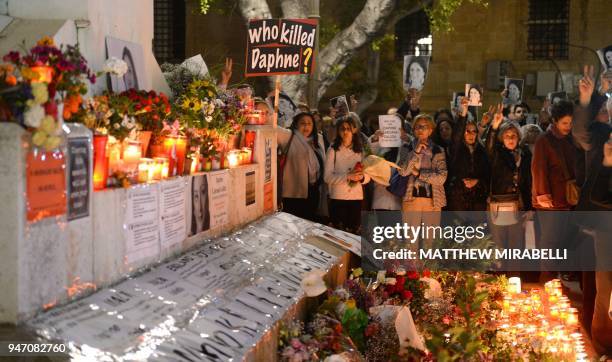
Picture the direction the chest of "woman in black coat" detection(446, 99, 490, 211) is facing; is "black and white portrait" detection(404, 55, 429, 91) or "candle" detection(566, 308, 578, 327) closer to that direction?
the candle

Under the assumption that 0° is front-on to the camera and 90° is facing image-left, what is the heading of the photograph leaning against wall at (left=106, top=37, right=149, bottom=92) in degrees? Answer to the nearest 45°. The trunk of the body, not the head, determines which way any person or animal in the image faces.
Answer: approximately 315°

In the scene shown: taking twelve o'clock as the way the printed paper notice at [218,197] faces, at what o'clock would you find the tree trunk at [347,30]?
The tree trunk is roughly at 8 o'clock from the printed paper notice.

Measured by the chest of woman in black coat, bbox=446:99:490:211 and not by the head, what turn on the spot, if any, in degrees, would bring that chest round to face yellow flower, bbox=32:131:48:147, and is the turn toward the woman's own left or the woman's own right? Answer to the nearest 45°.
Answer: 0° — they already face it

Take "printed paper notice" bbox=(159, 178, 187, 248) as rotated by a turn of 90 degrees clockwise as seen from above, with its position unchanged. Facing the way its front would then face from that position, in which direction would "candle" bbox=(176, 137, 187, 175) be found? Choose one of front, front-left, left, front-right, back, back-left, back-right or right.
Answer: back-right

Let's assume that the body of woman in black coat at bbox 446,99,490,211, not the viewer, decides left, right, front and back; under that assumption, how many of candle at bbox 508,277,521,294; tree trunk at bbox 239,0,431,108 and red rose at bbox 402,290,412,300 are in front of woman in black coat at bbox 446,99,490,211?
2

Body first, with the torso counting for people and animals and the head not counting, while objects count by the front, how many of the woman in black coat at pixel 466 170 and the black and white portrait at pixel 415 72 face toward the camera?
2

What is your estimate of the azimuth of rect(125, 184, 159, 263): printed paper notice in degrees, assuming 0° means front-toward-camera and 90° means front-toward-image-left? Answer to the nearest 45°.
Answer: approximately 315°

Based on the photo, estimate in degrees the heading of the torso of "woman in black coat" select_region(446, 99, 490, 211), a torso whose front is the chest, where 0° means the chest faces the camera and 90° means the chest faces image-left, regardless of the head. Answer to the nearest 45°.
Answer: approximately 0°

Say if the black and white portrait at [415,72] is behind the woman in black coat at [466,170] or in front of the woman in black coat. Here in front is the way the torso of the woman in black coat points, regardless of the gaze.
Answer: behind

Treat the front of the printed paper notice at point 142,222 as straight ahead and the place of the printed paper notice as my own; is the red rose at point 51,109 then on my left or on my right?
on my right
